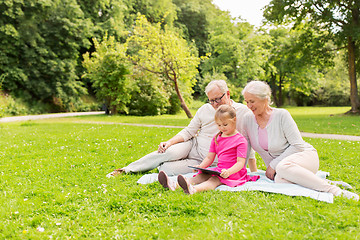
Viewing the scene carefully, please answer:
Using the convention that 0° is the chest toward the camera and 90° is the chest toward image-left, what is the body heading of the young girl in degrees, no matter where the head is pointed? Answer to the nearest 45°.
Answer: approximately 45°

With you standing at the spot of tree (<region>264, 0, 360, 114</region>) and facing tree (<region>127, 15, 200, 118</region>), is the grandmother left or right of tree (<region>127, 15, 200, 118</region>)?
left

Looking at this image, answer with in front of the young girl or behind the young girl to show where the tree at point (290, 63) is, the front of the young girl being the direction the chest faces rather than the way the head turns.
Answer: behind

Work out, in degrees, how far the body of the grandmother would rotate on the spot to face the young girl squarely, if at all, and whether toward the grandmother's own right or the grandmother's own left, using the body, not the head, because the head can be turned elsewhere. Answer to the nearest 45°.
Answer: approximately 45° to the grandmother's own right

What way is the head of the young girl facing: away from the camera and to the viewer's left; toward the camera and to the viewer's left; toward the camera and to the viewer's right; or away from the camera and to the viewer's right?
toward the camera and to the viewer's left

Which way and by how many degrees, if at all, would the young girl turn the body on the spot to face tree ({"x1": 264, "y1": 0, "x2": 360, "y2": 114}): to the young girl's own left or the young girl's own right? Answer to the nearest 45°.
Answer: approximately 180°

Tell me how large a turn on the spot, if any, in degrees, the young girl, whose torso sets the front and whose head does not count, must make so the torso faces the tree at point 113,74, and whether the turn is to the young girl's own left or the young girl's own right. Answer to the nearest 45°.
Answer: approximately 135° to the young girl's own right
